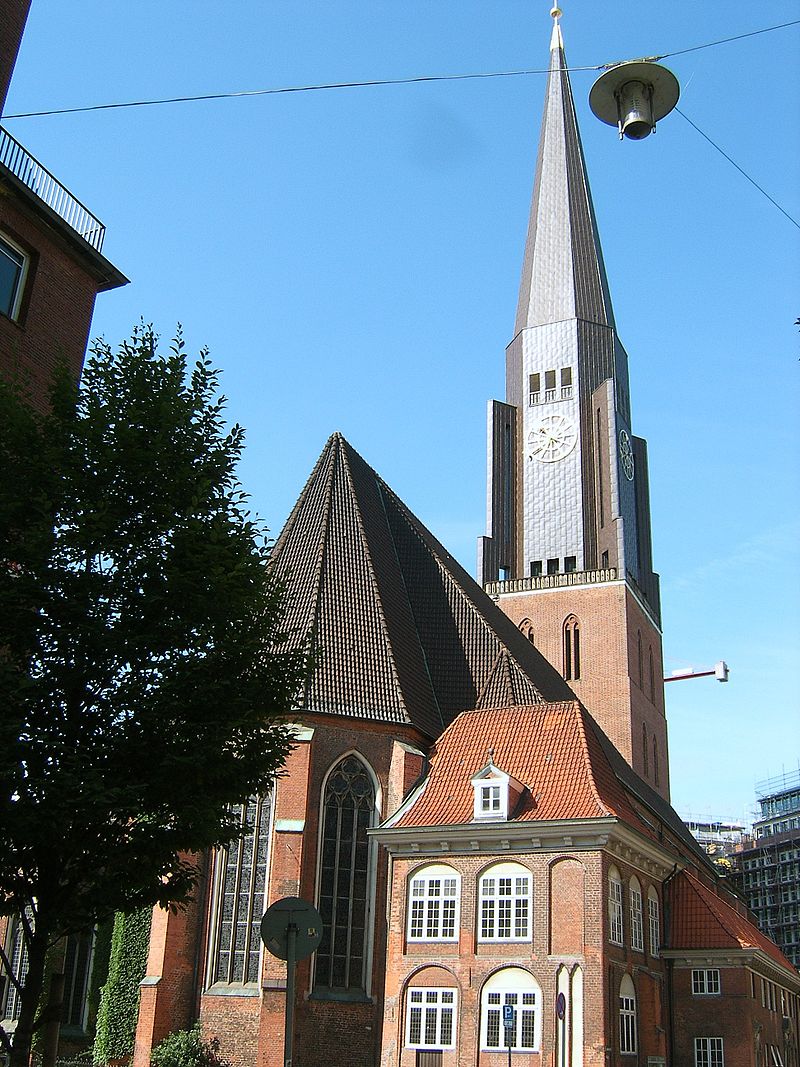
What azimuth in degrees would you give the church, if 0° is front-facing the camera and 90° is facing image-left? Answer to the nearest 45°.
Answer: approximately 225°
